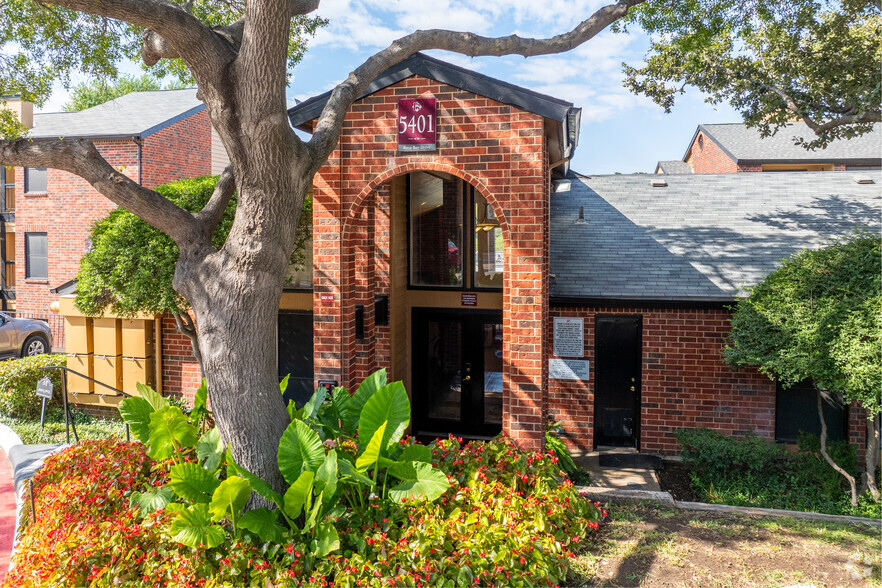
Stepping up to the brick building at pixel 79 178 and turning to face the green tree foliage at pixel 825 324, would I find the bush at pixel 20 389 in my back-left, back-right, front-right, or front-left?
front-right

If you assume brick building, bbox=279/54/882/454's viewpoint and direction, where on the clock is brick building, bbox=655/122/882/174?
brick building, bbox=655/122/882/174 is roughly at 7 o'clock from brick building, bbox=279/54/882/454.

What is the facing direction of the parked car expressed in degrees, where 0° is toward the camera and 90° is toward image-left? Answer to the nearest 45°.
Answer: approximately 270°

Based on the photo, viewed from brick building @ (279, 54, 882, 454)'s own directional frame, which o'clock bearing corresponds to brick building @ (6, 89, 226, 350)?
brick building @ (6, 89, 226, 350) is roughly at 4 o'clock from brick building @ (279, 54, 882, 454).

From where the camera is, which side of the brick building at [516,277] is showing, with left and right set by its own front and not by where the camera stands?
front

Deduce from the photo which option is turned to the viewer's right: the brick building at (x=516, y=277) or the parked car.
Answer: the parked car

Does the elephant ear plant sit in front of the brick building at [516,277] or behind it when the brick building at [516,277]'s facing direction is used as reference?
in front

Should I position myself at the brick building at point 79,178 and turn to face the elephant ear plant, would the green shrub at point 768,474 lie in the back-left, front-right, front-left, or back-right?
front-left

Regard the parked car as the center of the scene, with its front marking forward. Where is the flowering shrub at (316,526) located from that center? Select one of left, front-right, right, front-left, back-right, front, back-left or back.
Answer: right

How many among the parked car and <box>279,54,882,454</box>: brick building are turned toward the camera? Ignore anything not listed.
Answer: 1

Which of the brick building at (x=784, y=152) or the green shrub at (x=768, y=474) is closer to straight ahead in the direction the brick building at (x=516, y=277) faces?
the green shrub

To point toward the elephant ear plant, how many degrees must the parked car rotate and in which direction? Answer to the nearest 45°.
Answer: approximately 90° to its right

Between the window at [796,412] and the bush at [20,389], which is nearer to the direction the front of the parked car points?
the window
